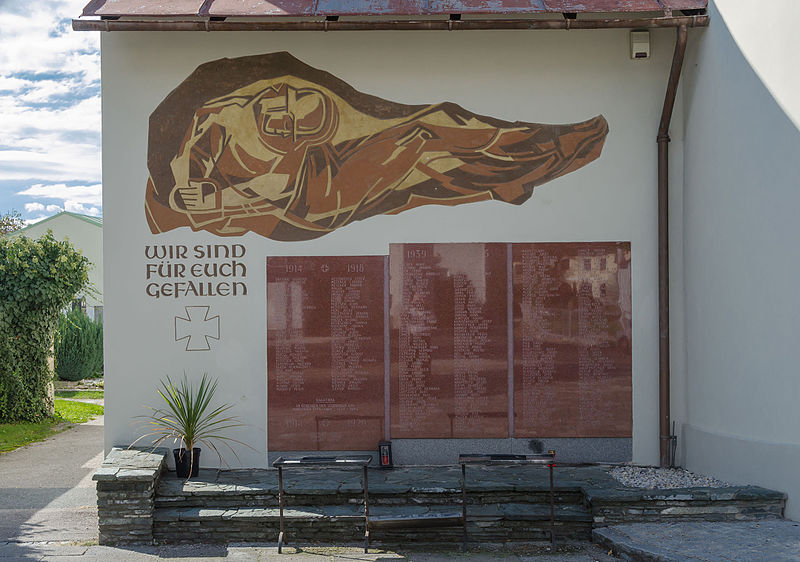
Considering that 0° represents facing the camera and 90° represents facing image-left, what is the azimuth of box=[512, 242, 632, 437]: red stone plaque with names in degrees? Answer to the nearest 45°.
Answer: approximately 0°

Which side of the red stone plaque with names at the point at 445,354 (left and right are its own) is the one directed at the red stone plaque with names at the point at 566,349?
left

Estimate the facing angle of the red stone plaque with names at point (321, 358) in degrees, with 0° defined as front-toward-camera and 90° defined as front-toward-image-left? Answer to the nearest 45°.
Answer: approximately 0°

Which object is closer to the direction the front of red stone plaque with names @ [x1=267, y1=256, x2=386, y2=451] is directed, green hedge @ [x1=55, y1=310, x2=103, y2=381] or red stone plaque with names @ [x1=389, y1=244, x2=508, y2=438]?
the red stone plaque with names

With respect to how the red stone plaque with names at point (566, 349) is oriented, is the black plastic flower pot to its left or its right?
on its right
